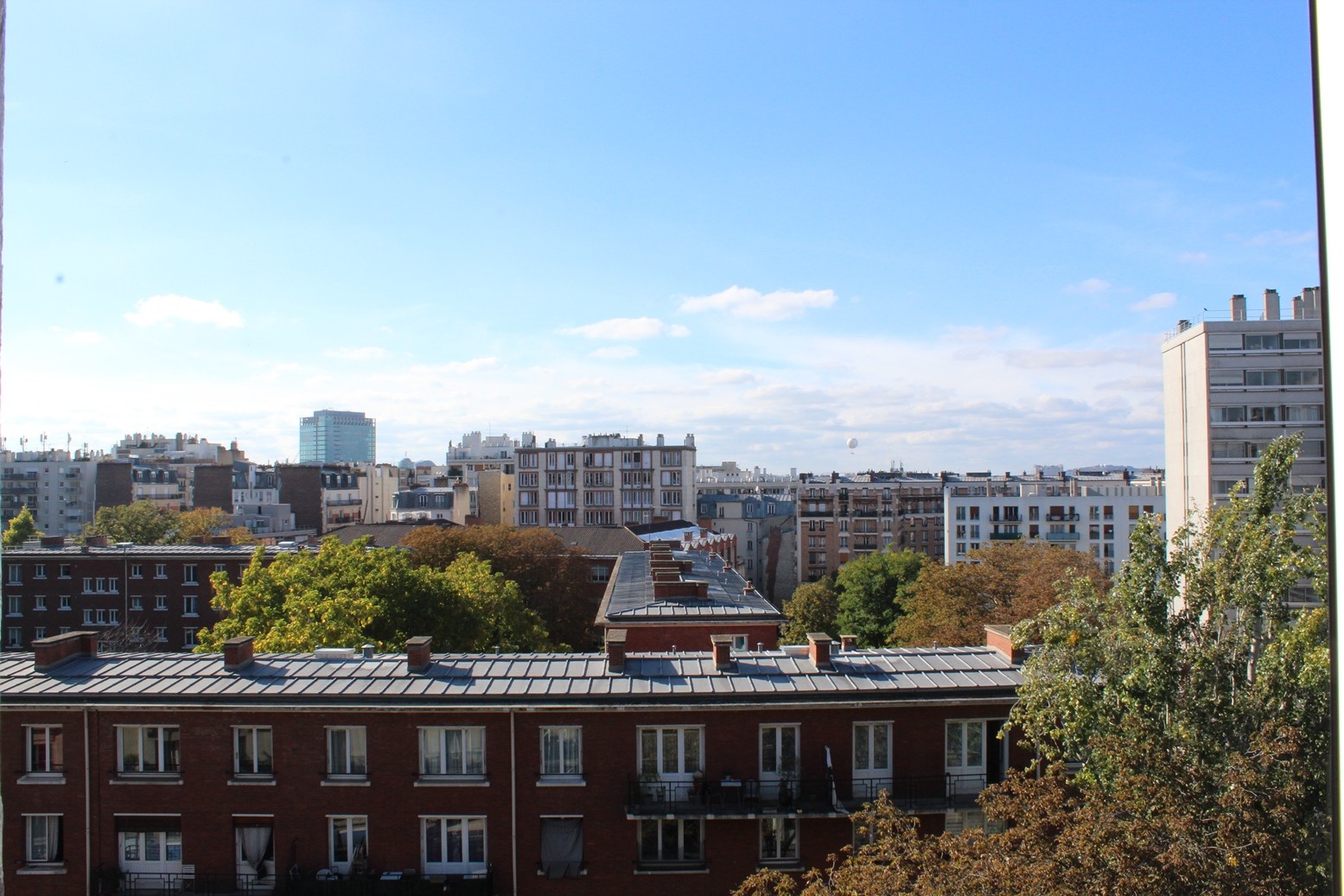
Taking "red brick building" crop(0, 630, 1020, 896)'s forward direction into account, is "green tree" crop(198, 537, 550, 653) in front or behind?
behind

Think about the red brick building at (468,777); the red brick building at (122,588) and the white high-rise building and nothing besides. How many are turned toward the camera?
3

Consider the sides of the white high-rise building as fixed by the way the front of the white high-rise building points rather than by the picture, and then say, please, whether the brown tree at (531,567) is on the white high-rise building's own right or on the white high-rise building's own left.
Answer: on the white high-rise building's own right

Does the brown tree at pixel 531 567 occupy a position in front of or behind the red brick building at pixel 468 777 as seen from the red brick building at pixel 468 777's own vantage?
behind

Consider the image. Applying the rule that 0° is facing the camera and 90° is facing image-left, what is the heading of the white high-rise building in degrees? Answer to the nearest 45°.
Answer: approximately 0°

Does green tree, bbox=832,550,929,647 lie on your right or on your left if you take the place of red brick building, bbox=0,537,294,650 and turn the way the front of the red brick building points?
on your left

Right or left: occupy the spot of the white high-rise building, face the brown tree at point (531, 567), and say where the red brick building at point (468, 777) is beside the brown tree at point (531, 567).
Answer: left

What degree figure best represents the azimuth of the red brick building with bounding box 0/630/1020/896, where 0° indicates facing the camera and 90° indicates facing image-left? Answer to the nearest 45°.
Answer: approximately 0°

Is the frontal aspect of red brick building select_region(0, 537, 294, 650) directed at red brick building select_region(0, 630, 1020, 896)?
yes

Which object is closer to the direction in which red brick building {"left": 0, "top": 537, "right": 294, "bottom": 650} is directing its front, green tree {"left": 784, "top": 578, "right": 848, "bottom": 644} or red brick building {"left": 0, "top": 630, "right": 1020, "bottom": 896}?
the red brick building

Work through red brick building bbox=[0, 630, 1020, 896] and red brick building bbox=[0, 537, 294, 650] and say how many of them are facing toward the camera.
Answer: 2
